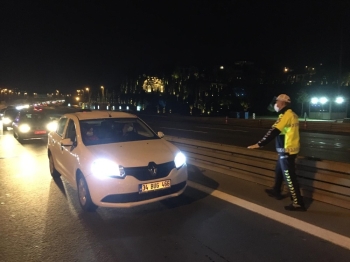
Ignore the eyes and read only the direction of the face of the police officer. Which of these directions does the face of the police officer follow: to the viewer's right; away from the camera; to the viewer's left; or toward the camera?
to the viewer's left

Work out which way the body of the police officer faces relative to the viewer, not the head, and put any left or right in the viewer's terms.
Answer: facing to the left of the viewer

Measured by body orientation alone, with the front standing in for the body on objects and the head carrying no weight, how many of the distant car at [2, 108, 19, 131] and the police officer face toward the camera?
1

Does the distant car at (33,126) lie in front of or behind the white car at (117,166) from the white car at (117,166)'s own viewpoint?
behind

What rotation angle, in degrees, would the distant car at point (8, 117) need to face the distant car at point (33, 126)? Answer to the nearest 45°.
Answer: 0° — it already faces it

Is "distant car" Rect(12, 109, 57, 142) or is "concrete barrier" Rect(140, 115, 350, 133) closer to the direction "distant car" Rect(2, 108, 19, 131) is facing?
the distant car

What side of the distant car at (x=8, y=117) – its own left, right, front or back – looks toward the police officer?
front

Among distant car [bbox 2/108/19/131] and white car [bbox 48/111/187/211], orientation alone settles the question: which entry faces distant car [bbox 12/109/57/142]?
distant car [bbox 2/108/19/131]

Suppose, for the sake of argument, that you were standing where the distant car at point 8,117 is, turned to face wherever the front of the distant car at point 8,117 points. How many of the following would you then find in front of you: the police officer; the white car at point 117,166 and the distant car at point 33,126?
3

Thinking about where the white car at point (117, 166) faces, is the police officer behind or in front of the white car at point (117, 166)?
in front
